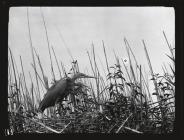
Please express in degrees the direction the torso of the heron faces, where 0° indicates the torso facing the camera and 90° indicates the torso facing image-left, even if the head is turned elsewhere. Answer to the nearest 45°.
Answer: approximately 270°
